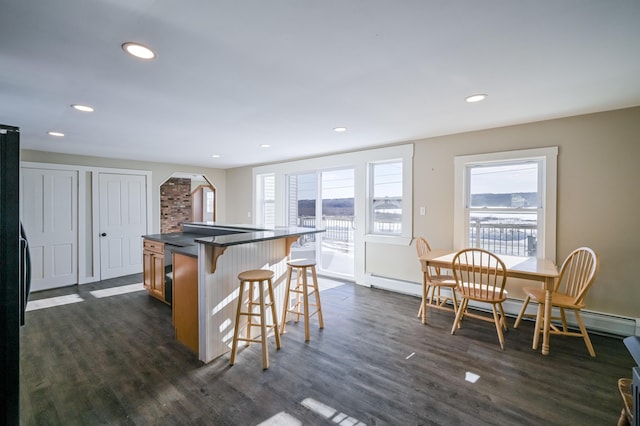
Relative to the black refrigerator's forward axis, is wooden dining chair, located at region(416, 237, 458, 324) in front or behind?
in front

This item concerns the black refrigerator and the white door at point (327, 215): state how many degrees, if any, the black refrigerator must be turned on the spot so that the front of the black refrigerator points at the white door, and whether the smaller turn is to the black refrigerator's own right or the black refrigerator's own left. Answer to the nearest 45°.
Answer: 0° — it already faces it

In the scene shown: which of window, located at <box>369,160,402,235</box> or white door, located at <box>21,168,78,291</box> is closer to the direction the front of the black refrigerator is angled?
the window

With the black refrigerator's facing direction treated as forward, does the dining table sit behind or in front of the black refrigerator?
in front

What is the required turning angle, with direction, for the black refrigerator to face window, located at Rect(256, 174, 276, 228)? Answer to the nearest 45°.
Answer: approximately 45° to its left

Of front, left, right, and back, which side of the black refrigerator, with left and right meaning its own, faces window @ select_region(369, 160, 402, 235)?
front

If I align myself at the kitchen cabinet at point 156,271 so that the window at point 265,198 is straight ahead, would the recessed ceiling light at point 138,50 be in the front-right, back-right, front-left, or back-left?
back-right

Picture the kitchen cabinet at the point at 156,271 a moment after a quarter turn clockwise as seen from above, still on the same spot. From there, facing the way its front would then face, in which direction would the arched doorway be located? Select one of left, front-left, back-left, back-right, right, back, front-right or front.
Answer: front-right

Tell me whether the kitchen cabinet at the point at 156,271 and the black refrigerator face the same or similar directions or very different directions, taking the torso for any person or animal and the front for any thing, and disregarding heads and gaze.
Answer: very different directions

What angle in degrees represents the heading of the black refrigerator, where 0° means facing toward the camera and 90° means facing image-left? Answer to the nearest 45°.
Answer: approximately 270°

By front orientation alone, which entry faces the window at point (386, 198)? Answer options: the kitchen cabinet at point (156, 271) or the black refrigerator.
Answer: the black refrigerator

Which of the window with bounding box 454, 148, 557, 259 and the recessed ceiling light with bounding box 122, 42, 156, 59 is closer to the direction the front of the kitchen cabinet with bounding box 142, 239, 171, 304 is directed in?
the recessed ceiling light

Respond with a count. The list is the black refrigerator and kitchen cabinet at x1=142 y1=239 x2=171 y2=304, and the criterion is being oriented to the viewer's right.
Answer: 1

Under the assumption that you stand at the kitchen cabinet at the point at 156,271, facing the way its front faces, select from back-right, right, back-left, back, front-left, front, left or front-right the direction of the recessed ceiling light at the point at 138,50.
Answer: front-left

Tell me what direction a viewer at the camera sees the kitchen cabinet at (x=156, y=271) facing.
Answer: facing the viewer and to the left of the viewer
